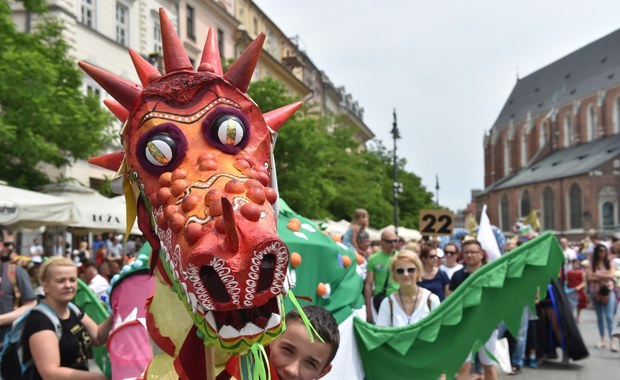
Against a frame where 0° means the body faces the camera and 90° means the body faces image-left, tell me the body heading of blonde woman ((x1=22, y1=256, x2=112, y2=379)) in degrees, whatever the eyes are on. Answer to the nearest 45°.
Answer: approximately 315°

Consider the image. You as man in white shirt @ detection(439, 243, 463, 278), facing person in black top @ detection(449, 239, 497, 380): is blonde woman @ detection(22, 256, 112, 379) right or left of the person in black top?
right

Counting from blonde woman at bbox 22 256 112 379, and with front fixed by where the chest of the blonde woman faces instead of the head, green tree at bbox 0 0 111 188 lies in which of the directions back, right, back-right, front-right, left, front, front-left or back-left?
back-left

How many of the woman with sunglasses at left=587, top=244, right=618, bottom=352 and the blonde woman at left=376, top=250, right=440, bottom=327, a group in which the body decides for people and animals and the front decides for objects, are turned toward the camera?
2

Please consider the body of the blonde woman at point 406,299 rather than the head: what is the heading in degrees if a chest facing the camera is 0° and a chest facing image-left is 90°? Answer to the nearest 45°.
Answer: approximately 0°

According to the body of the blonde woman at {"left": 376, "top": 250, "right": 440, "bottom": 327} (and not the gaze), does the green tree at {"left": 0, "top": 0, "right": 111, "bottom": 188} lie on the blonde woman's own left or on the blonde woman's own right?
on the blonde woman's own right
